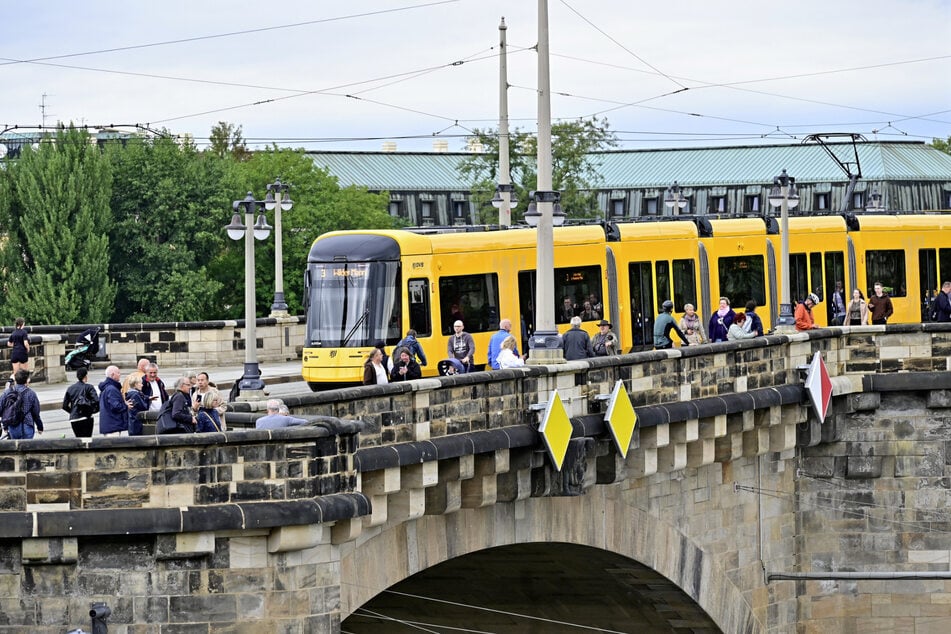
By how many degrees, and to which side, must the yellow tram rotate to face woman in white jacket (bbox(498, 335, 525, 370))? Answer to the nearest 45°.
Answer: approximately 45° to its left

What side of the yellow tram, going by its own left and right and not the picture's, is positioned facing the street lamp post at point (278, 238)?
right

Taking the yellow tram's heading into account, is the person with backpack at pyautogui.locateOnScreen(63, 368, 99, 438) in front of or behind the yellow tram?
in front

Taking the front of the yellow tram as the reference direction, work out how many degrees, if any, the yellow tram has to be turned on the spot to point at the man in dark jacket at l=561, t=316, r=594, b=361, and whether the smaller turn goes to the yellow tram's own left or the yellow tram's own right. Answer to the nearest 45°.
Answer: approximately 45° to the yellow tram's own left

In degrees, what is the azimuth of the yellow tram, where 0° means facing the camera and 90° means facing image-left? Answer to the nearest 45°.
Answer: approximately 45°

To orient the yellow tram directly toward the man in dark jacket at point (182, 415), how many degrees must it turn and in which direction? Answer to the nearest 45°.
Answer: approximately 45° to its left

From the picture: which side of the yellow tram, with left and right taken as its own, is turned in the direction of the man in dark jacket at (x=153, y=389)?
front

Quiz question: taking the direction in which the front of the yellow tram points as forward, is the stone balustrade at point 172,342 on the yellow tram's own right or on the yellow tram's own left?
on the yellow tram's own right

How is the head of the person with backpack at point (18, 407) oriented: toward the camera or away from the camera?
away from the camera
